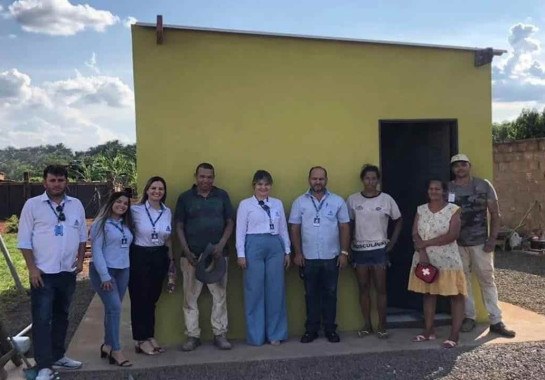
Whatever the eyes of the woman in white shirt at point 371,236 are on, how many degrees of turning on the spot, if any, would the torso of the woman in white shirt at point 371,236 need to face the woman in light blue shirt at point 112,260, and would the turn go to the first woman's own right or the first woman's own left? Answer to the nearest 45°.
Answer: approximately 45° to the first woman's own right

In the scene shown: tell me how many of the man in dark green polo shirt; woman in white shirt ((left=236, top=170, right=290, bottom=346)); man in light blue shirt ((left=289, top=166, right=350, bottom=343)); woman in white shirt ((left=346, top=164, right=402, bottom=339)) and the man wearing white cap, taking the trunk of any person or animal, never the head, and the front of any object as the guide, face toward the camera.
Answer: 5

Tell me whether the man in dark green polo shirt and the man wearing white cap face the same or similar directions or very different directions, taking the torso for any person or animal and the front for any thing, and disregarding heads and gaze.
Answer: same or similar directions

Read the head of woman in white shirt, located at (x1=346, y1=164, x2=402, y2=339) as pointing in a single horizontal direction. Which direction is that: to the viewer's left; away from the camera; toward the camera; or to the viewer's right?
toward the camera

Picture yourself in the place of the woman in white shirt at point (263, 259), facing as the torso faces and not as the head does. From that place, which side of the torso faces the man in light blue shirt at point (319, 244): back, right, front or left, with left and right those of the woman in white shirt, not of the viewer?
left

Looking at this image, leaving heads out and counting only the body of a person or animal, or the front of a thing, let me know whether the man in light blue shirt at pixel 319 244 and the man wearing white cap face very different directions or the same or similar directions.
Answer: same or similar directions

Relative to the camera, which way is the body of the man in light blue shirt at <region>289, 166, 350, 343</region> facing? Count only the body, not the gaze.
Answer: toward the camera

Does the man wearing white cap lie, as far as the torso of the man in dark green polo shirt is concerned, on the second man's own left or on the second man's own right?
on the second man's own left

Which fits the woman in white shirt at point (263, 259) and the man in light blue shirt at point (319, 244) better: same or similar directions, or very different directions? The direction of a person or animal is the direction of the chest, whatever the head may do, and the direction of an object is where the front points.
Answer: same or similar directions

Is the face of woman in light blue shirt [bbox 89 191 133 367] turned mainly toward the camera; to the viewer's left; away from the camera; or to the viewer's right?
toward the camera

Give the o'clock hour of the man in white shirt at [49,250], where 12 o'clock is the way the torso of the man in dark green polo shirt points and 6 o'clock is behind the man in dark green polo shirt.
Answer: The man in white shirt is roughly at 2 o'clock from the man in dark green polo shirt.

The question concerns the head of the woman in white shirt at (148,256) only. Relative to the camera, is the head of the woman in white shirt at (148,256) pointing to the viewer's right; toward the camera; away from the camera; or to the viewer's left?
toward the camera

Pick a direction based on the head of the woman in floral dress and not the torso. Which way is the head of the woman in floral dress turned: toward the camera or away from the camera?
toward the camera

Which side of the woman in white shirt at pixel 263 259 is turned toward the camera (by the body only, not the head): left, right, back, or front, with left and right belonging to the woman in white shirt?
front

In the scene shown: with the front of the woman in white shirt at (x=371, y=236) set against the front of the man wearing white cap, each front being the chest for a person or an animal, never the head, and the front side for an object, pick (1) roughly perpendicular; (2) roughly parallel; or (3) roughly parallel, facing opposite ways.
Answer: roughly parallel

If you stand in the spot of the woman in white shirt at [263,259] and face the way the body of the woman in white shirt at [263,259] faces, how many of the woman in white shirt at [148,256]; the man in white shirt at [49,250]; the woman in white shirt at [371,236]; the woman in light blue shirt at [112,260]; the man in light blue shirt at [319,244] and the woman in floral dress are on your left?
3

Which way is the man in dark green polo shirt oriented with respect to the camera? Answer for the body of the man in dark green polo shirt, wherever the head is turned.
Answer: toward the camera

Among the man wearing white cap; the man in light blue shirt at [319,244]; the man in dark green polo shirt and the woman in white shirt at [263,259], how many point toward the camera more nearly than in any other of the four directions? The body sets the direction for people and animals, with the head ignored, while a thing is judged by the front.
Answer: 4

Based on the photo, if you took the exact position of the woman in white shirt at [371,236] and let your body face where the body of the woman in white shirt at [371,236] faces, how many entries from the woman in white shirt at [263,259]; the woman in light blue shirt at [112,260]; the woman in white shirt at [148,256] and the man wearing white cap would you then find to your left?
1
